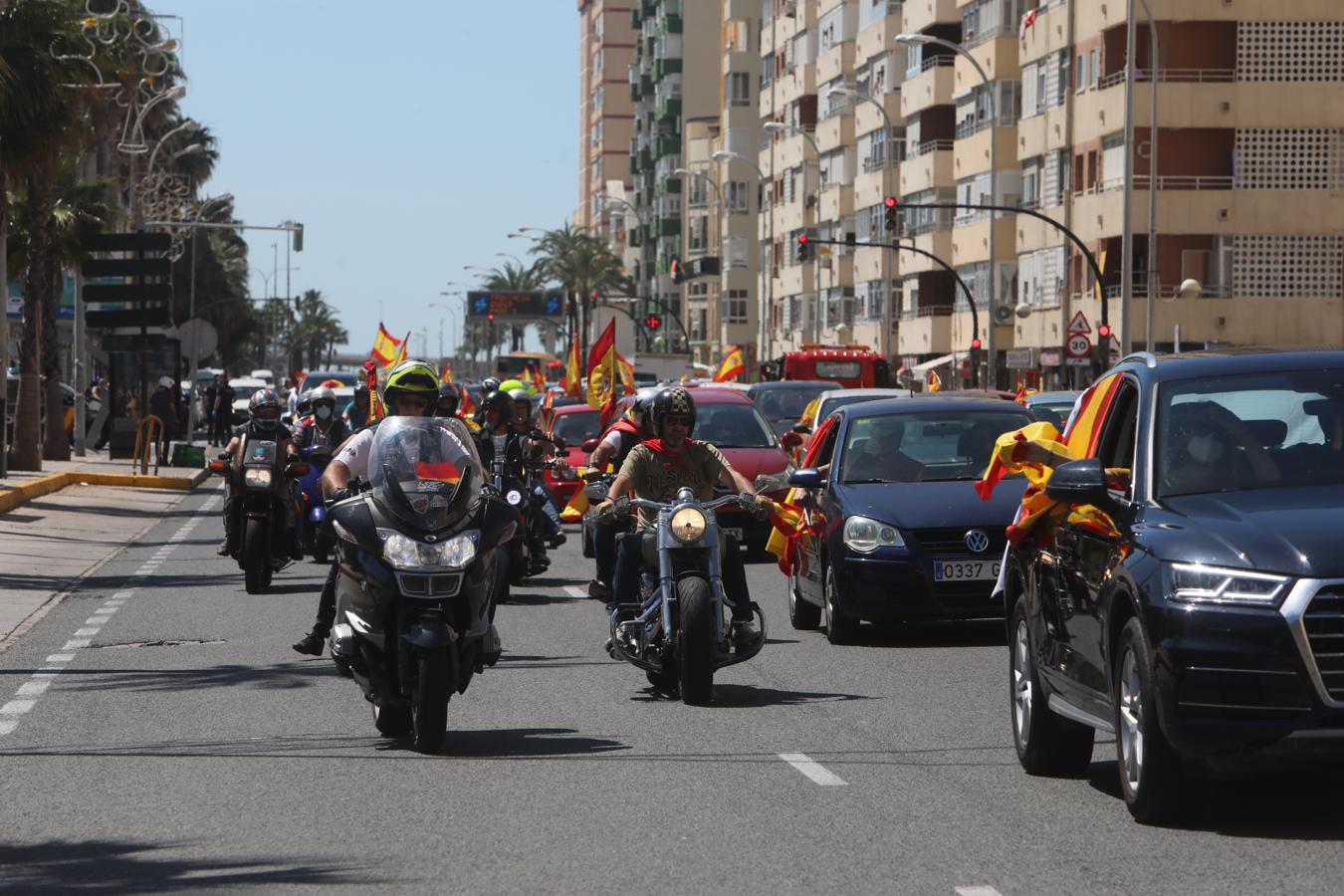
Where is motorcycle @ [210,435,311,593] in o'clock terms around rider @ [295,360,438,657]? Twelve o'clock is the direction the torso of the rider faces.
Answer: The motorcycle is roughly at 6 o'clock from the rider.

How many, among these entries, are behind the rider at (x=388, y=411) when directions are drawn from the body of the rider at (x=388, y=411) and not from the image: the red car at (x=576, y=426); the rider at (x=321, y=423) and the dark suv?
2

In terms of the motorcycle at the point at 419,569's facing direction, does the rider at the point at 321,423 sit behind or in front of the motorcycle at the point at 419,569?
behind

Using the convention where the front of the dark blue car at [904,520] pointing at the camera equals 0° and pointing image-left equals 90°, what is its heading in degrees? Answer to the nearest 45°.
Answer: approximately 315°

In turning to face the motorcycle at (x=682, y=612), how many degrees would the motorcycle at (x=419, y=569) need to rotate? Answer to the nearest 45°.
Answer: approximately 135° to its left

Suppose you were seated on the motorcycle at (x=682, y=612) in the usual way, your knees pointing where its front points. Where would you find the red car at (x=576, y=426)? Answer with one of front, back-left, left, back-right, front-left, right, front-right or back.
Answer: back

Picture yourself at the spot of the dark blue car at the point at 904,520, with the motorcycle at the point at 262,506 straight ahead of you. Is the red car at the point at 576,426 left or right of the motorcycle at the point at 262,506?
right

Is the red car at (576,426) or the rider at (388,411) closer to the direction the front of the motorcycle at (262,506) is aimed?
the rider

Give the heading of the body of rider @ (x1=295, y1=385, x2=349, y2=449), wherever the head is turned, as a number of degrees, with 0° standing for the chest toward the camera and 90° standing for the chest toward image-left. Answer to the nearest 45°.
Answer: approximately 0°

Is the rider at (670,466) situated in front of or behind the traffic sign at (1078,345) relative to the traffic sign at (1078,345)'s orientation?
in front
